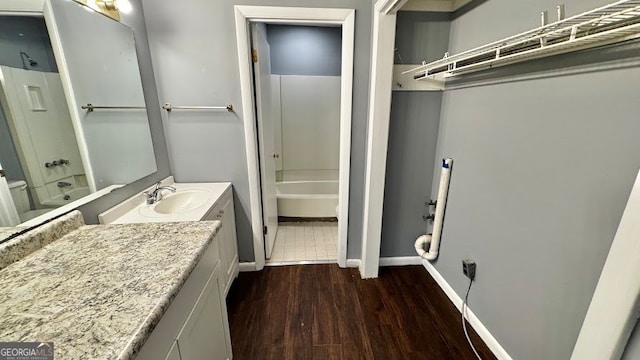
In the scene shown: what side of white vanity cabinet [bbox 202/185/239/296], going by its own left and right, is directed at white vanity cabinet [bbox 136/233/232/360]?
right

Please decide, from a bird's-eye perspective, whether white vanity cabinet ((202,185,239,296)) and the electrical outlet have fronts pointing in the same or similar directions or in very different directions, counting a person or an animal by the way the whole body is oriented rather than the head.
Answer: very different directions

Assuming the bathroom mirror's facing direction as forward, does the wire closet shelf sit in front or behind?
in front

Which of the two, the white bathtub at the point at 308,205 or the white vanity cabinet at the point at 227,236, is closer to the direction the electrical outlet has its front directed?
the white vanity cabinet

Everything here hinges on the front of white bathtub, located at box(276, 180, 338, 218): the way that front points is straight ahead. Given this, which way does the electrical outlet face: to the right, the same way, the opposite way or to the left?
to the right

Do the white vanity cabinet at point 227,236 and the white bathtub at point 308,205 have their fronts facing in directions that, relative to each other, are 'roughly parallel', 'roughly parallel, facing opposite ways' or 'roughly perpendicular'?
roughly perpendicular

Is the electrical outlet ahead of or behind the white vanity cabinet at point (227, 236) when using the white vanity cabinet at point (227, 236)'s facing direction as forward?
ahead

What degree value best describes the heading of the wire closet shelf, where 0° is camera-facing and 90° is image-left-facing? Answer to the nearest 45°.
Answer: approximately 45°

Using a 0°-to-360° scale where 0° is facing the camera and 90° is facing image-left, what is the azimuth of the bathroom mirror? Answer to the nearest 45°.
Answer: approximately 315°

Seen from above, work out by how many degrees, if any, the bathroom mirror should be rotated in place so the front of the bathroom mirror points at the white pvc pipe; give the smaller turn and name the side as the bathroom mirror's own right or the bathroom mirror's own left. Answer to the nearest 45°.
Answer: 0° — it already faces it

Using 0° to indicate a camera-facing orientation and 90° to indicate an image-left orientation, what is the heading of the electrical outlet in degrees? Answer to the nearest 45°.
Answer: approximately 45°

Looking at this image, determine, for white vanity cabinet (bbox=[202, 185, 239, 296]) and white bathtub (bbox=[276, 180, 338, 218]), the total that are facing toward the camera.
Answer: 1

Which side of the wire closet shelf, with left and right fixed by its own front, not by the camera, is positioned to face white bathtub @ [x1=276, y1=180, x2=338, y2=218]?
right

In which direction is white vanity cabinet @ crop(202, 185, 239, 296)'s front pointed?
to the viewer's right
